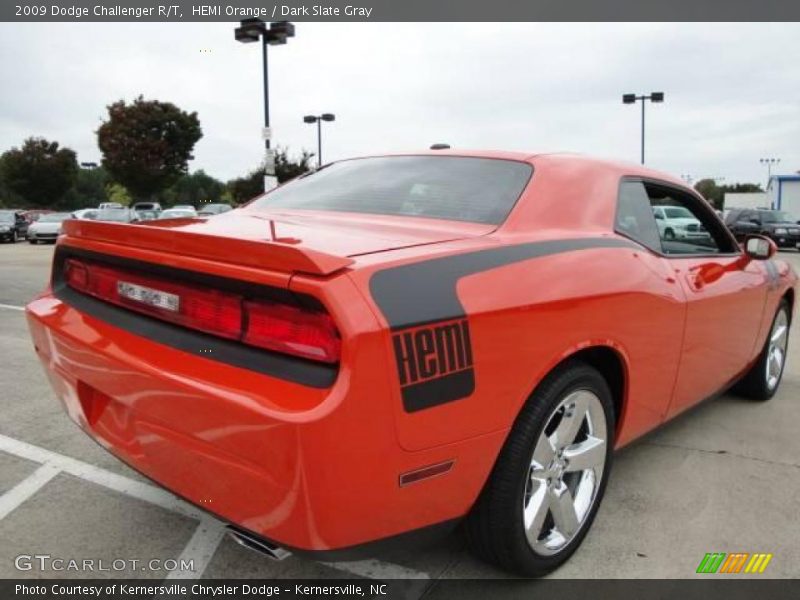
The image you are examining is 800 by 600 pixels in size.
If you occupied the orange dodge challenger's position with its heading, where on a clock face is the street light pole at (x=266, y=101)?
The street light pole is roughly at 10 o'clock from the orange dodge challenger.

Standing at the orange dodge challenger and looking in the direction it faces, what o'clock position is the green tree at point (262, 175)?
The green tree is roughly at 10 o'clock from the orange dodge challenger.

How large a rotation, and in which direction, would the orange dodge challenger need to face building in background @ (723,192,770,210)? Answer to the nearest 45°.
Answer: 0° — it already faces it

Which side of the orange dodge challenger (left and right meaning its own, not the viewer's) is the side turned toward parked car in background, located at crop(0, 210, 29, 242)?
left

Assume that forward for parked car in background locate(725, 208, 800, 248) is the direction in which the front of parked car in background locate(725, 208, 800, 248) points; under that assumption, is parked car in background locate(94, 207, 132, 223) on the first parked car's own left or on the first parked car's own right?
on the first parked car's own right

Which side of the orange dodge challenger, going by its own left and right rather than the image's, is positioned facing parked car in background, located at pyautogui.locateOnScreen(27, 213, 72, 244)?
left

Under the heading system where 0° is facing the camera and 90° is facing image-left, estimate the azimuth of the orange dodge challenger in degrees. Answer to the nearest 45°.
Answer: approximately 225°
